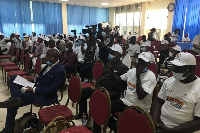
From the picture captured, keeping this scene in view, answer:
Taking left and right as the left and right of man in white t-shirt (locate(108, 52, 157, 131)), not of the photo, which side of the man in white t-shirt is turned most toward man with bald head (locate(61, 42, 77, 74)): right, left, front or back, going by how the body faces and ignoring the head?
right

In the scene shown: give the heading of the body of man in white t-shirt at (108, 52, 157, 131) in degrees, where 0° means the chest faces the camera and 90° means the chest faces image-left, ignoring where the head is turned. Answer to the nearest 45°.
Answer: approximately 45°

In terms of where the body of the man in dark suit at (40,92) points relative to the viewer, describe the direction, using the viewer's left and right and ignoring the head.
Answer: facing to the left of the viewer

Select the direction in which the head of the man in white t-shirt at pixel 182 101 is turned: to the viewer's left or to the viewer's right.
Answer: to the viewer's left

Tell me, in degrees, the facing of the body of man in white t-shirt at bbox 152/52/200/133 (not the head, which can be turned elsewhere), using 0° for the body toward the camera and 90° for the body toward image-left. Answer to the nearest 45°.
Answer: approximately 45°

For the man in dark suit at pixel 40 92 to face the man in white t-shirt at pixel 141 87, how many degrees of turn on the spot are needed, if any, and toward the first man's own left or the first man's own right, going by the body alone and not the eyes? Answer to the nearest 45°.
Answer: approximately 135° to the first man's own left
